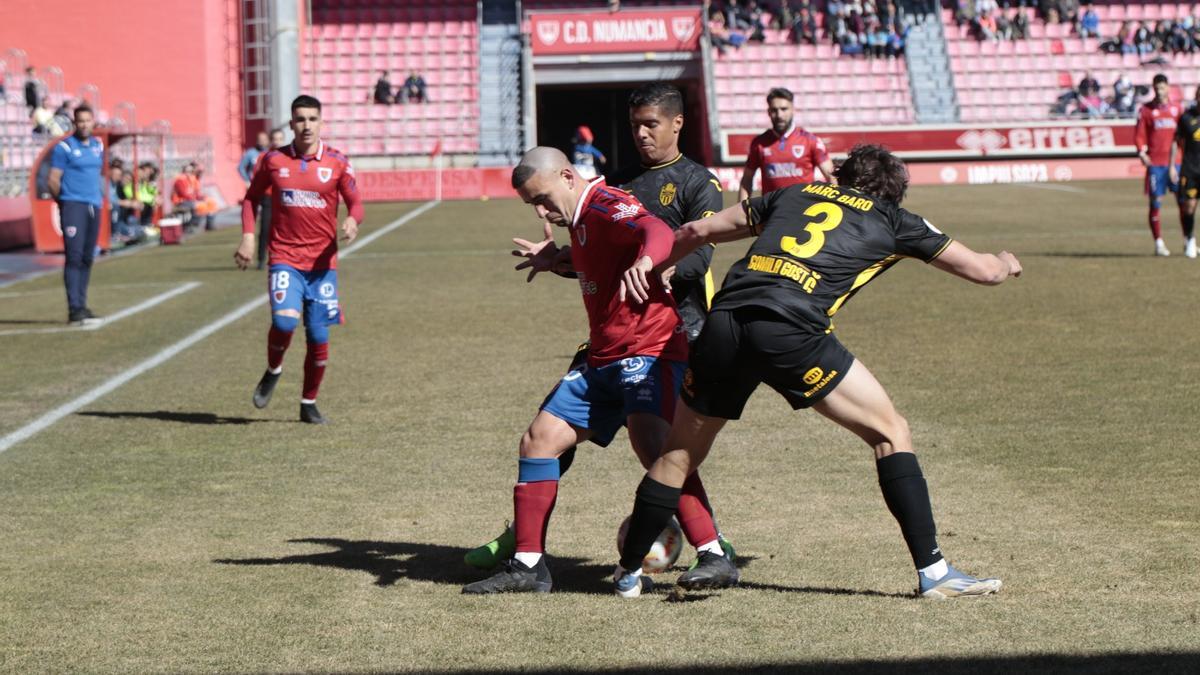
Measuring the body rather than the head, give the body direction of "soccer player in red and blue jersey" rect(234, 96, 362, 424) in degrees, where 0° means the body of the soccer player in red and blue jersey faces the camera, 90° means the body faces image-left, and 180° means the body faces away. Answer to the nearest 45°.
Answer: approximately 0°

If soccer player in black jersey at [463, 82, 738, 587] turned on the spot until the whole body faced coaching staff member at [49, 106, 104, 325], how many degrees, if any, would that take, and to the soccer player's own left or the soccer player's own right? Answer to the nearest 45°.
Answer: approximately 90° to the soccer player's own right

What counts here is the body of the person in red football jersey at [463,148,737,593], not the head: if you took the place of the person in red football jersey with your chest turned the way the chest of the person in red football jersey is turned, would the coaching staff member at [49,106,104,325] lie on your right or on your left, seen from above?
on your right

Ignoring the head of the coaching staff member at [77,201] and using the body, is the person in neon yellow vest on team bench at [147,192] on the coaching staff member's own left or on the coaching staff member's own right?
on the coaching staff member's own left

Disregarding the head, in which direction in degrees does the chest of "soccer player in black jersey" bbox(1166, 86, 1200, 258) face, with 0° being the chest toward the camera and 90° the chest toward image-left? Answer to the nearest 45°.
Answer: approximately 0°

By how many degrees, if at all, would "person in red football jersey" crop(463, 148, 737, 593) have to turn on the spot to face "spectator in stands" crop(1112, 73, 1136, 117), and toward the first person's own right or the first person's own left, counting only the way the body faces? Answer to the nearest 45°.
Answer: approximately 135° to the first person's own right
